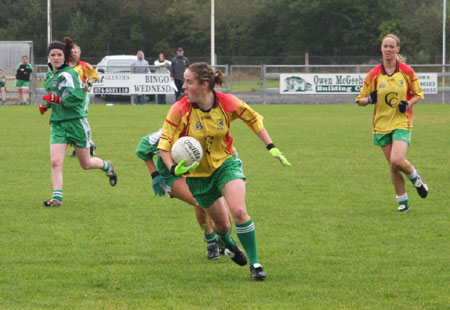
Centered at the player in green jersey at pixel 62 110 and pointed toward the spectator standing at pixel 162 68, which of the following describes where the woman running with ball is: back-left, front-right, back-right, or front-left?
back-right

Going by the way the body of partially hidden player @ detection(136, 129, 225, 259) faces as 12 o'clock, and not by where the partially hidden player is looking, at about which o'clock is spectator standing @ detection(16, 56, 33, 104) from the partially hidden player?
The spectator standing is roughly at 7 o'clock from the partially hidden player.

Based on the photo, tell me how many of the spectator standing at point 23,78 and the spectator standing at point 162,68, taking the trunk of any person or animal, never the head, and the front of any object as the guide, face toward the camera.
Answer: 2

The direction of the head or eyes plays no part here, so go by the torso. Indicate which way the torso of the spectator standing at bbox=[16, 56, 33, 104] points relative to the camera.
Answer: toward the camera

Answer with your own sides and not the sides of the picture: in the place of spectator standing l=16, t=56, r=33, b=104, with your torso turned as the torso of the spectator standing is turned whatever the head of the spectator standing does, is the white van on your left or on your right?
on your left

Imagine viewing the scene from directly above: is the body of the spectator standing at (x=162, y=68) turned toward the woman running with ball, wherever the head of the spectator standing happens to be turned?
yes

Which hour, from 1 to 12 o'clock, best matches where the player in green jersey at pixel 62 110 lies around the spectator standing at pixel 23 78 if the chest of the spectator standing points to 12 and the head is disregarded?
The player in green jersey is roughly at 12 o'clock from the spectator standing.

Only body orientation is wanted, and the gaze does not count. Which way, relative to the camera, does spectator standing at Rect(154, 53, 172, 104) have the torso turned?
toward the camera

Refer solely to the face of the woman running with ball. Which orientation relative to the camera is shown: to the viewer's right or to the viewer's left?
to the viewer's left
